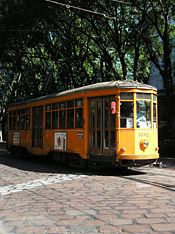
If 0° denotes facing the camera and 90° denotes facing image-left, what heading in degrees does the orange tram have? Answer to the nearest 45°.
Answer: approximately 315°
